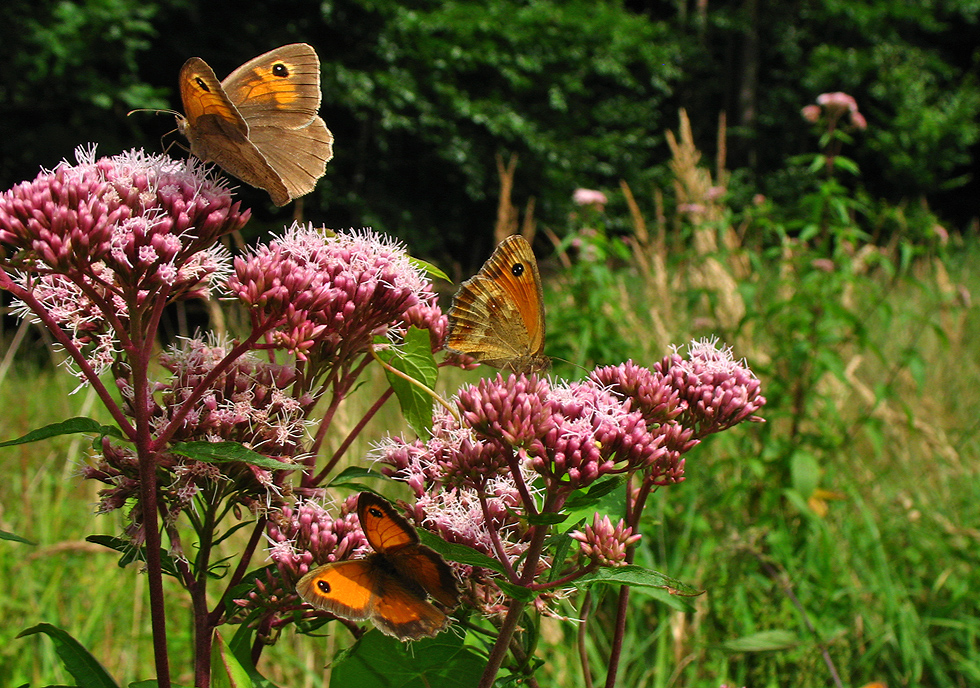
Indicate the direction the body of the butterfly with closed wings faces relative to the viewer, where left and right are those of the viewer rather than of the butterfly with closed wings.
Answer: facing to the right of the viewer

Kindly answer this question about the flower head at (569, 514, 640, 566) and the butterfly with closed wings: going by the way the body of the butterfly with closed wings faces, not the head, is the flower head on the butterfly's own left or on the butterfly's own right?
on the butterfly's own right

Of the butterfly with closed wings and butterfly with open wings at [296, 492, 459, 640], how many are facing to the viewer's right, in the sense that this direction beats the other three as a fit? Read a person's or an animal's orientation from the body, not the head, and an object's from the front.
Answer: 1

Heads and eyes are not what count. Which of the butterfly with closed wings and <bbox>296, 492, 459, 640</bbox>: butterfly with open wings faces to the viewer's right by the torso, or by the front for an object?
the butterfly with closed wings

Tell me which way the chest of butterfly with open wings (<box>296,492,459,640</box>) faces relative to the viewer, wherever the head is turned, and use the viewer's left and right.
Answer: facing away from the viewer and to the left of the viewer
